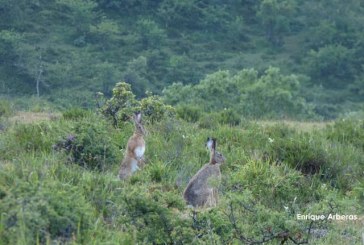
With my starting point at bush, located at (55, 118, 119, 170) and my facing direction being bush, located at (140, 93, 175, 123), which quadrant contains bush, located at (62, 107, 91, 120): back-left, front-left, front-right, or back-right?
front-left

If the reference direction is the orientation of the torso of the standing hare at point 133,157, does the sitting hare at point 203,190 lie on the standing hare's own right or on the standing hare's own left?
on the standing hare's own right

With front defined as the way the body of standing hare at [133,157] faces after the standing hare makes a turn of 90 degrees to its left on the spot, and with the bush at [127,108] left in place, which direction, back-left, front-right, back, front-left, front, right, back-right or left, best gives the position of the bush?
front

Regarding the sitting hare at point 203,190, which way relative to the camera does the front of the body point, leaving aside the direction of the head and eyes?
to the viewer's right

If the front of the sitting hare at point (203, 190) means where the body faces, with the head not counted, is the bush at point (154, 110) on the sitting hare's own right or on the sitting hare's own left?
on the sitting hare's own left

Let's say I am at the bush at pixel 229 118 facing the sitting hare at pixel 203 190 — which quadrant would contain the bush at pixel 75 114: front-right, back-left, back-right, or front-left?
front-right

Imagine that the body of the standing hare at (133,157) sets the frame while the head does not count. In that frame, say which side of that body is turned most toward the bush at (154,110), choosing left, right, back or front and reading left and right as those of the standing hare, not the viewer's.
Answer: left

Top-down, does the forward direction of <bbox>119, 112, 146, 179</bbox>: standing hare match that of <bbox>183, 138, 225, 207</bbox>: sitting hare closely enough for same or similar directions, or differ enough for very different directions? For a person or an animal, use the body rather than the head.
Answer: same or similar directions

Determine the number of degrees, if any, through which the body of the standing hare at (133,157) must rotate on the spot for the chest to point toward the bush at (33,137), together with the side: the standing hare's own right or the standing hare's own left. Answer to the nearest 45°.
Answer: approximately 135° to the standing hare's own left

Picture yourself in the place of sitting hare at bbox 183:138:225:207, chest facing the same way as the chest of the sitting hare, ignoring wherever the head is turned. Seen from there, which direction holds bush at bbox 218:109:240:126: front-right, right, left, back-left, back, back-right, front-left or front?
left

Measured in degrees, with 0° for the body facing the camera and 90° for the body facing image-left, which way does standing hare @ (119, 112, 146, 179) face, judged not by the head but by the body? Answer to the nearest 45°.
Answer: approximately 270°

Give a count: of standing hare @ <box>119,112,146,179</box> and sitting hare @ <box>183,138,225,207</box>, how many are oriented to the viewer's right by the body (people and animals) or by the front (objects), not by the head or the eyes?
2
